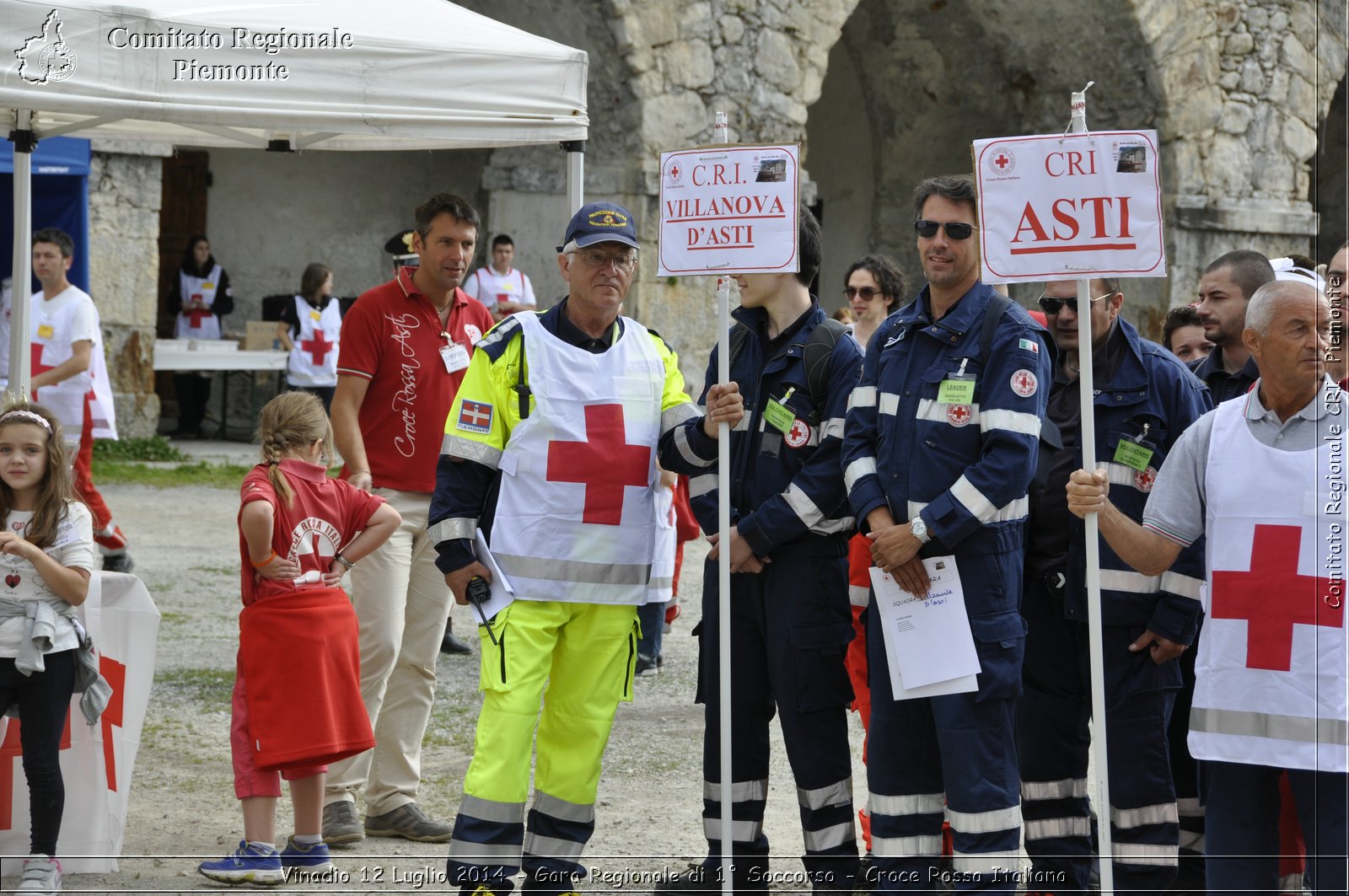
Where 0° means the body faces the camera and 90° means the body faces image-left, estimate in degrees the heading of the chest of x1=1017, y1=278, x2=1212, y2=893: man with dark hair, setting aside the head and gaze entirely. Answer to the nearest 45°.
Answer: approximately 45°

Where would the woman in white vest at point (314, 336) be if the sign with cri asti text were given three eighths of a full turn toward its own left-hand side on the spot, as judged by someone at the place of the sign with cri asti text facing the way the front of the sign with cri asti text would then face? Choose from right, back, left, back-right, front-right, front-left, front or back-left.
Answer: left

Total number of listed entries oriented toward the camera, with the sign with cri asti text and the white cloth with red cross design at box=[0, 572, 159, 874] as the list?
2

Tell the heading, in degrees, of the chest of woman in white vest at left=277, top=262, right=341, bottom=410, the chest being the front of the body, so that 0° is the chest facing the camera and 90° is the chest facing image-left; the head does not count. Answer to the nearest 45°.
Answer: approximately 315°

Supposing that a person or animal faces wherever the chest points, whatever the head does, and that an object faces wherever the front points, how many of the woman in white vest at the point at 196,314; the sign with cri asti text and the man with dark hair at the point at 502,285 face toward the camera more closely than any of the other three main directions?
3

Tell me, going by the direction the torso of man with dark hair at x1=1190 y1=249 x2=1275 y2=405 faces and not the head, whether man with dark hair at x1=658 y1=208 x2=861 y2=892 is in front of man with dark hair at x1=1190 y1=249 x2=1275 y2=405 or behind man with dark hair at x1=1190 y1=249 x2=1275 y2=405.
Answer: in front

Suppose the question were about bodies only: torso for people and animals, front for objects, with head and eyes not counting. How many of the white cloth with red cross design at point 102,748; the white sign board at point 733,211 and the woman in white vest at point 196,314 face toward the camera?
3
